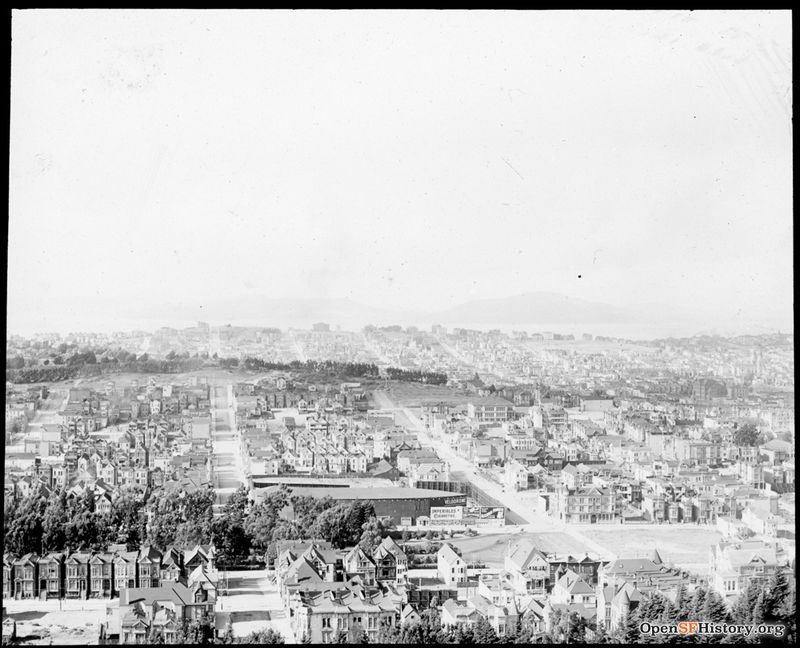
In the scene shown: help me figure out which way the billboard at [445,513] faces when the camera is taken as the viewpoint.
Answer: facing the viewer

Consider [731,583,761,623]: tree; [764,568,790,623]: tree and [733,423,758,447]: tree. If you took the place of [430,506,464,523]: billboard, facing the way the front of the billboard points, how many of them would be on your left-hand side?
3

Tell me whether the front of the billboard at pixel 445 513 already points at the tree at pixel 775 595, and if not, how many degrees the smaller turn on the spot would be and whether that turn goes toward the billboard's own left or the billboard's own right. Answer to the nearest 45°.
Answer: approximately 90° to the billboard's own left

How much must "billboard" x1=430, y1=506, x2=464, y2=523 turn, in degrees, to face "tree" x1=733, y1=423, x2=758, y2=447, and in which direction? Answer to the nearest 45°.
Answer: approximately 90° to its left

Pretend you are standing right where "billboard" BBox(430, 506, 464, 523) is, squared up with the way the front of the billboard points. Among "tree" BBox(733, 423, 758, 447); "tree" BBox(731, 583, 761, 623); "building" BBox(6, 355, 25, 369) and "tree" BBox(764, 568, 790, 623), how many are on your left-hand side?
3
